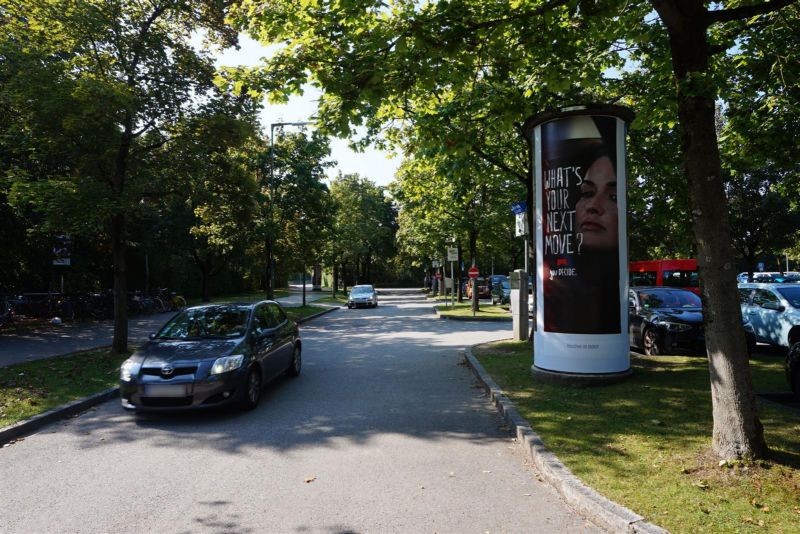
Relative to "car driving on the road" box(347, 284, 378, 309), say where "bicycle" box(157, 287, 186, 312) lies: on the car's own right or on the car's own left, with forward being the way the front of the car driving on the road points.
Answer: on the car's own right

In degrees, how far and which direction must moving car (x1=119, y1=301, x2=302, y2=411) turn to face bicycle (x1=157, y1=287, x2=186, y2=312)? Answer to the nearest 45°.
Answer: approximately 135° to its right

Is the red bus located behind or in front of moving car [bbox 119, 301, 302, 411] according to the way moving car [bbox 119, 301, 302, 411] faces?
behind

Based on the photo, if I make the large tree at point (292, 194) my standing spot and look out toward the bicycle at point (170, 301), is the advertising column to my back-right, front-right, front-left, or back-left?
front-left

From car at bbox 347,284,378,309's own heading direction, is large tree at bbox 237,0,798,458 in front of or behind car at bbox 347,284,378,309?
in front

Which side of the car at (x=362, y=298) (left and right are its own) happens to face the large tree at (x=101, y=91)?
front

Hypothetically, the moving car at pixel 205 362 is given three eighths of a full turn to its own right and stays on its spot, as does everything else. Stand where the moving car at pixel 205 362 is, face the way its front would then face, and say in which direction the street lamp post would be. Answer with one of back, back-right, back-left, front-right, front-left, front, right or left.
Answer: front

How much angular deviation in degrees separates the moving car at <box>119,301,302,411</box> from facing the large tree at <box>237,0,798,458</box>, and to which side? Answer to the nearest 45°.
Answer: approximately 90° to its left

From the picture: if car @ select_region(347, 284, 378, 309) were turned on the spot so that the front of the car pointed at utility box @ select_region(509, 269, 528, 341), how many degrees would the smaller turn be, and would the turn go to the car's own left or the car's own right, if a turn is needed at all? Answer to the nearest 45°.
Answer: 0° — it already faces it

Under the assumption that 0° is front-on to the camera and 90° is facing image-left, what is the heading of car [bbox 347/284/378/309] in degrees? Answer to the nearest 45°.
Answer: approximately 0°

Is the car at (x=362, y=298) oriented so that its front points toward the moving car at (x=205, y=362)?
yes
